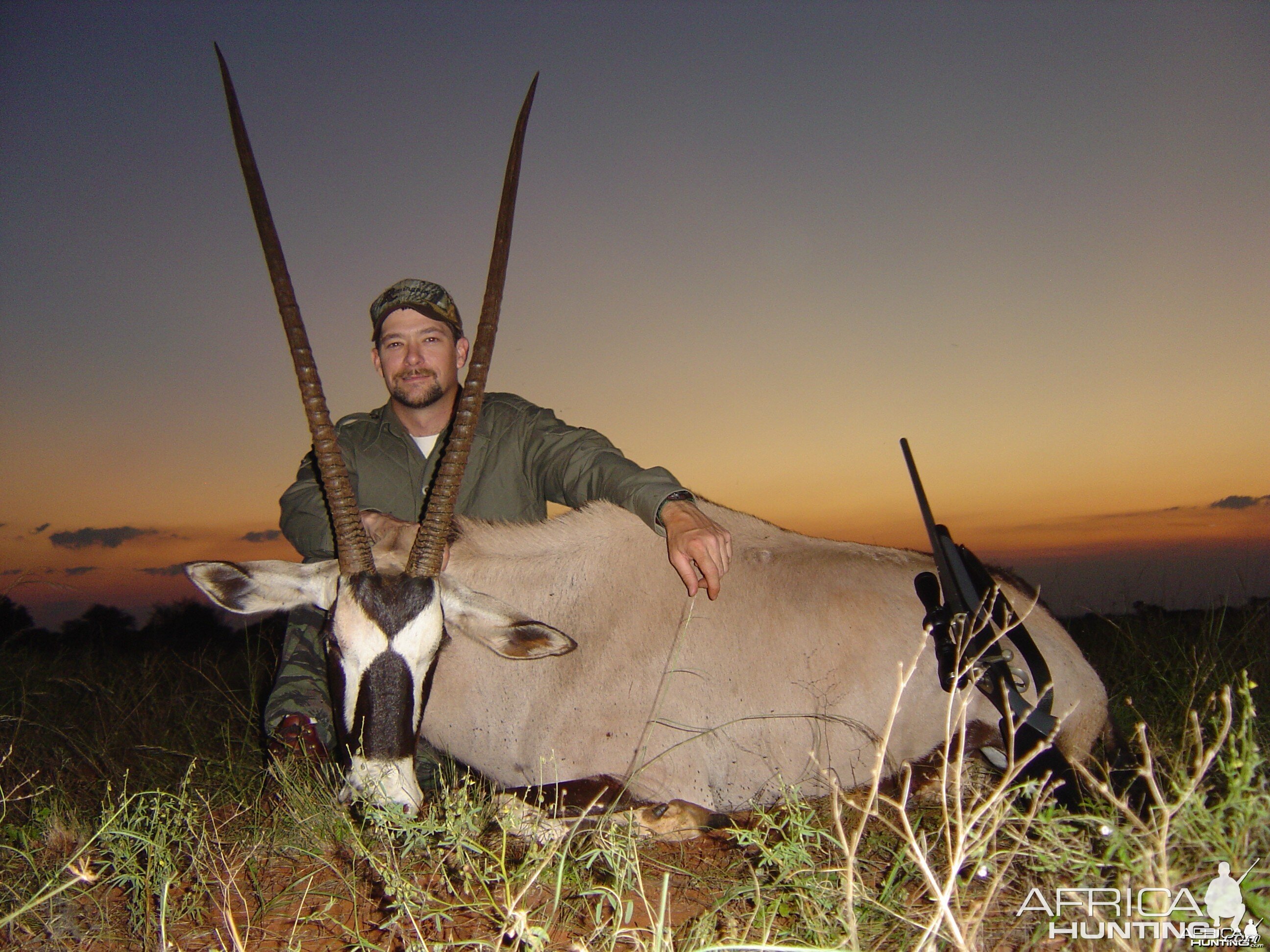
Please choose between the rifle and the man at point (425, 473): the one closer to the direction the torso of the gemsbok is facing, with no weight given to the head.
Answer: the man

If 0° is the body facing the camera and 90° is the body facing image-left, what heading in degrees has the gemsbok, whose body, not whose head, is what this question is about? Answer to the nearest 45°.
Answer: approximately 90°

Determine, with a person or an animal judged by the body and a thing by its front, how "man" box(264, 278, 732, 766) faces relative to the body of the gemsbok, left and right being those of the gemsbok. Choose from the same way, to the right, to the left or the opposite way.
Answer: to the left

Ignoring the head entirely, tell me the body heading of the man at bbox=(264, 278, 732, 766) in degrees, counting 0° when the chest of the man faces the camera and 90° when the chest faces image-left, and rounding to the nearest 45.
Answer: approximately 0°

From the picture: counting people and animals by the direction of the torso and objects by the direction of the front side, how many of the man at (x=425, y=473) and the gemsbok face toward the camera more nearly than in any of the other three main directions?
1

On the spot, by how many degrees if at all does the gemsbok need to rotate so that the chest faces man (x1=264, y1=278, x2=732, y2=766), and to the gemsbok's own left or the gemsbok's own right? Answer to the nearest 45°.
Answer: approximately 45° to the gemsbok's own right
